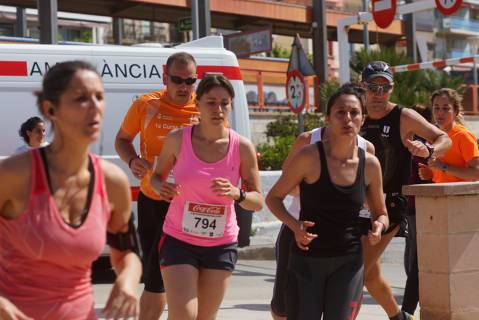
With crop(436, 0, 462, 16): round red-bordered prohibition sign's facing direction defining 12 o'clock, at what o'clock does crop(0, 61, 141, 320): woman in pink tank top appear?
The woman in pink tank top is roughly at 12 o'clock from the round red-bordered prohibition sign.

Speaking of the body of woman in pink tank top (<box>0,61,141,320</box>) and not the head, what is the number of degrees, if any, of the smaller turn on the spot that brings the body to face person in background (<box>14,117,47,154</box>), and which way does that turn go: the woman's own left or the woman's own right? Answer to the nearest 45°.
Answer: approximately 135° to the woman's own left

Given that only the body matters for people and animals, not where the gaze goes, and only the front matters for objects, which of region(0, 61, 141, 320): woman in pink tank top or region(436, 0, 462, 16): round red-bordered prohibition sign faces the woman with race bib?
the round red-bordered prohibition sign

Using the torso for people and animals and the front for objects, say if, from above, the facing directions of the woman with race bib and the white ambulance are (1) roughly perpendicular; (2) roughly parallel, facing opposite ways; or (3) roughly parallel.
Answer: roughly perpendicular

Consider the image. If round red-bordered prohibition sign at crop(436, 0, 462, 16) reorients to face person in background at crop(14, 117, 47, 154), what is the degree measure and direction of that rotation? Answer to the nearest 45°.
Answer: approximately 45° to its right

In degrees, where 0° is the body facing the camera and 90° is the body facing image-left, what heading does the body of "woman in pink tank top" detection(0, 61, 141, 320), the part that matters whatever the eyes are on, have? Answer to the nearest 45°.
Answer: approximately 315°

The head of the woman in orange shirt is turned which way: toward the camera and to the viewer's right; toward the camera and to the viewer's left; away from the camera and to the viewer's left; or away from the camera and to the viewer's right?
toward the camera and to the viewer's left

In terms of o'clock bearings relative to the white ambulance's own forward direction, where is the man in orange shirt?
The man in orange shirt is roughly at 9 o'clock from the white ambulance.

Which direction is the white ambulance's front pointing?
to the viewer's left
